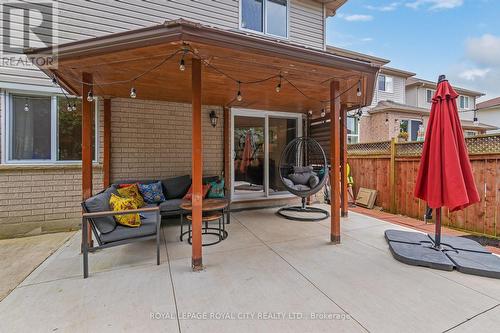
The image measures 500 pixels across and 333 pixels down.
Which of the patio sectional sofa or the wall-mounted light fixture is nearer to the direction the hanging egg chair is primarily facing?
the patio sectional sofa

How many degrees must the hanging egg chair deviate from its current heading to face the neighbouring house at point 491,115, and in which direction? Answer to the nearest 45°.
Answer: approximately 135° to its left

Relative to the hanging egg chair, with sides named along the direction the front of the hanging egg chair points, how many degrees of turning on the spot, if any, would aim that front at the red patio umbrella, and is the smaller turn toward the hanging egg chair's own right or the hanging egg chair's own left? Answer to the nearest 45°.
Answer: approximately 45° to the hanging egg chair's own left

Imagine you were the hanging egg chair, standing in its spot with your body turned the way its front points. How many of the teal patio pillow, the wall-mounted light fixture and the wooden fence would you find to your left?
1

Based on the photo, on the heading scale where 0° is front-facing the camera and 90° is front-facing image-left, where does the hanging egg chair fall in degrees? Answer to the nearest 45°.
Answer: approximately 0°

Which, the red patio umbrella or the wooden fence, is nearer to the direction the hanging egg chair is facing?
the red patio umbrella

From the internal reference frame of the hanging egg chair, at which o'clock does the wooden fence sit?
The wooden fence is roughly at 9 o'clock from the hanging egg chair.

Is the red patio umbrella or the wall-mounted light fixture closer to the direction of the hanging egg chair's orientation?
the red patio umbrella

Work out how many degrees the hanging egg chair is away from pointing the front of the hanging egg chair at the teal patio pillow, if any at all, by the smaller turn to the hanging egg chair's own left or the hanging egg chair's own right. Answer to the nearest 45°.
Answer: approximately 45° to the hanging egg chair's own right

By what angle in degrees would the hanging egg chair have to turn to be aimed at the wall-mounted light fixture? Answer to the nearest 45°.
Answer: approximately 90° to its right

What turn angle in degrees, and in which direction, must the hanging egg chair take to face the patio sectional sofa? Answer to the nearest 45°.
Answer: approximately 45° to its right

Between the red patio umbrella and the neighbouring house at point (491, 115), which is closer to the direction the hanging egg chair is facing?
the red patio umbrella
